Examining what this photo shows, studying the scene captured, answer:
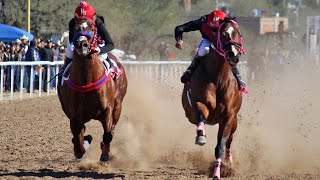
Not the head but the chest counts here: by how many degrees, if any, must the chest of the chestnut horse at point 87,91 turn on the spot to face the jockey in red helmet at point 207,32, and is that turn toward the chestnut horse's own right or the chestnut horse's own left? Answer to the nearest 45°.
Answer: approximately 90° to the chestnut horse's own left

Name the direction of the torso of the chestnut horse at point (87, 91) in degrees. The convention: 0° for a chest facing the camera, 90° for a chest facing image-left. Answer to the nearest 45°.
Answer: approximately 0°

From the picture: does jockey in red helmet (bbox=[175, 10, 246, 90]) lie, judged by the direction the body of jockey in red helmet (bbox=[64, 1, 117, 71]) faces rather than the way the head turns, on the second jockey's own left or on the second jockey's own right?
on the second jockey's own left

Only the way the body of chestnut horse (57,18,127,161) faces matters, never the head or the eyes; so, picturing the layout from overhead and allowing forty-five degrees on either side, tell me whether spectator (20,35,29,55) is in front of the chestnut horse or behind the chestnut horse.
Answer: behind

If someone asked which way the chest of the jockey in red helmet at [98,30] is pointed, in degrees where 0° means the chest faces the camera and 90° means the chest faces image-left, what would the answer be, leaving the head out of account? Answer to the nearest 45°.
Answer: approximately 0°
